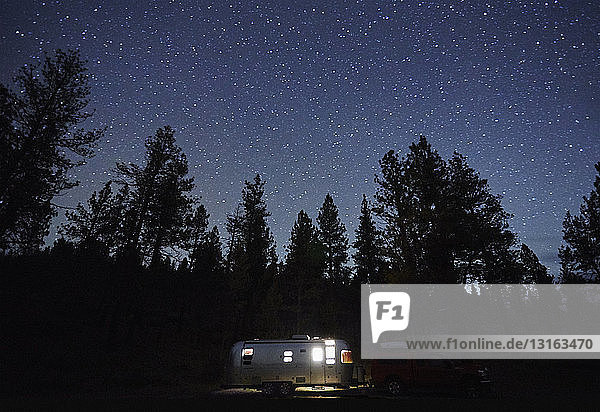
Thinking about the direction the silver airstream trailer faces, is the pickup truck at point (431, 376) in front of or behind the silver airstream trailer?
in front

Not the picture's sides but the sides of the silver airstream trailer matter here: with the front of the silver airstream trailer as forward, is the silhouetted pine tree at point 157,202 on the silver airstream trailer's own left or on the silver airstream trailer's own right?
on the silver airstream trailer's own left

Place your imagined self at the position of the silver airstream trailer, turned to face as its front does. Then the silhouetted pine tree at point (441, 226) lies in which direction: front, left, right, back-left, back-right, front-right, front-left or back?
front-left

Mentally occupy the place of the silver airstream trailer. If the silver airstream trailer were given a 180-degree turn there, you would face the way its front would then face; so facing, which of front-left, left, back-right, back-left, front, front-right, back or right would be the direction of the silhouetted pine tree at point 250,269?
right

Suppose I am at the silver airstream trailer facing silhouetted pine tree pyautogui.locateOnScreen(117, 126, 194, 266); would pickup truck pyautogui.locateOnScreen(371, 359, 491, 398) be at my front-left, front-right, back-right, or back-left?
back-right

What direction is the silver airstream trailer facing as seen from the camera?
to the viewer's right

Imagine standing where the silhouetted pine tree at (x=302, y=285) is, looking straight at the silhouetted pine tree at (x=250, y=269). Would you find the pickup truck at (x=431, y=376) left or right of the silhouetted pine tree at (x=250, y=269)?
left

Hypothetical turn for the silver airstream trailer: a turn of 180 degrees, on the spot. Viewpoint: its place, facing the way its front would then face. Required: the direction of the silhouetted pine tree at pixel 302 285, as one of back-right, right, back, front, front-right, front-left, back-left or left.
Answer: right
